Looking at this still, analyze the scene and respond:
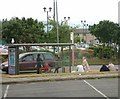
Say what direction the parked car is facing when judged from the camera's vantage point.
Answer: facing to the left of the viewer
